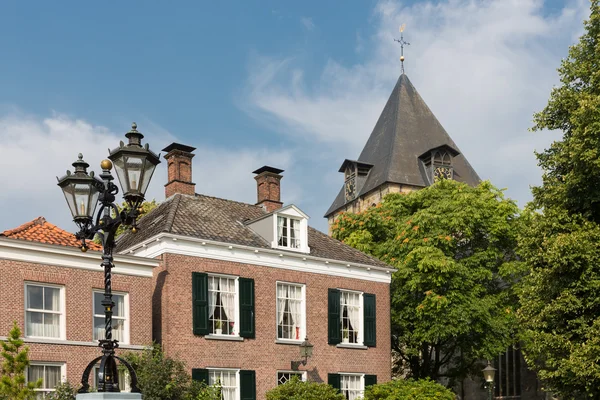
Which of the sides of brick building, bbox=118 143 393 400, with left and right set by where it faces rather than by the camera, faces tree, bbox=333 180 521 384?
left

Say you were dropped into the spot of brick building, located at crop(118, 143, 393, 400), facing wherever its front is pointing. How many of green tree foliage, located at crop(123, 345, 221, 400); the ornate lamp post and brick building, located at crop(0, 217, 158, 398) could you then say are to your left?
0

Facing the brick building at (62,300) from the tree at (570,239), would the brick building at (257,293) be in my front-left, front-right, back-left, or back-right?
front-right

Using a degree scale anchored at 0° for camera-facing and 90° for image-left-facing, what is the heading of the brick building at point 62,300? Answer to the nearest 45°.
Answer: approximately 315°

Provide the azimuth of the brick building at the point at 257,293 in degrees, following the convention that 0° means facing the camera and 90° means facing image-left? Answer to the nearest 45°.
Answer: approximately 315°

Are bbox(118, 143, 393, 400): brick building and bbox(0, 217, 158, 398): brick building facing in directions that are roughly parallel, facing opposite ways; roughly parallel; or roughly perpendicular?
roughly parallel

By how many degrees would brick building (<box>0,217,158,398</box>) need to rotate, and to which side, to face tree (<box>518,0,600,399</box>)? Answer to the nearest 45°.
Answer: approximately 45° to its left

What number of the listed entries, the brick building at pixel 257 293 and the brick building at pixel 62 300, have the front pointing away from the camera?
0

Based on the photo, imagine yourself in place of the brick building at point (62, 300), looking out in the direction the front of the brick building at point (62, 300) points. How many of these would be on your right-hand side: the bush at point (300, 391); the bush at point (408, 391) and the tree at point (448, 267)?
0

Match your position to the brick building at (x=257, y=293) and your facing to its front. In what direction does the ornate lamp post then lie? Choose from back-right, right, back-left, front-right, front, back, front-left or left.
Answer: front-right
